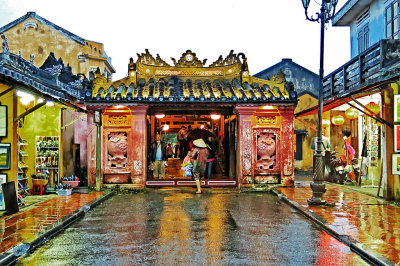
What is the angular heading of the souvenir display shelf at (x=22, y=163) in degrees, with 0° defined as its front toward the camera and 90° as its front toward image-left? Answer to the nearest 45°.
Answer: approximately 315°

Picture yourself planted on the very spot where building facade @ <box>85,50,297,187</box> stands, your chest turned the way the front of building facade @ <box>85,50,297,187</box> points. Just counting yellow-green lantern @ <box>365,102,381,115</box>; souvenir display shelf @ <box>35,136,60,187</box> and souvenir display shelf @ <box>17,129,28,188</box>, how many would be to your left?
1

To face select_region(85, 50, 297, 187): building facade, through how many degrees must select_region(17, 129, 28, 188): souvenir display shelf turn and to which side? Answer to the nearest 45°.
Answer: approximately 45° to its left

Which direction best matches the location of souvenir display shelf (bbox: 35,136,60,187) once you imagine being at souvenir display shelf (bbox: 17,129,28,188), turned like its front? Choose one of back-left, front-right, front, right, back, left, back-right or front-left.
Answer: left
